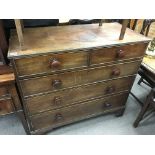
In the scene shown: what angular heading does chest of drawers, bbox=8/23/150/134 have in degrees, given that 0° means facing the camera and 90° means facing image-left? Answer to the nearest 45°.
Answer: approximately 0°
